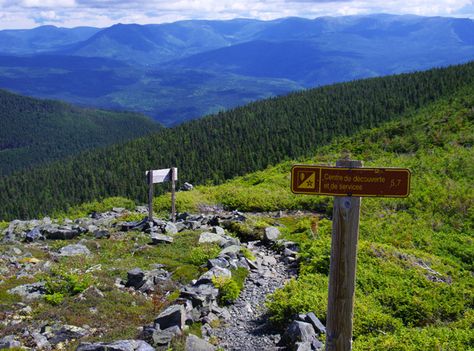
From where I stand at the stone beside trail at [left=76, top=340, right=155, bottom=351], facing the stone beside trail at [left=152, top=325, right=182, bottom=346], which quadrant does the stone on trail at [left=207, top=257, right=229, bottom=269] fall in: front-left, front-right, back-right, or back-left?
front-left

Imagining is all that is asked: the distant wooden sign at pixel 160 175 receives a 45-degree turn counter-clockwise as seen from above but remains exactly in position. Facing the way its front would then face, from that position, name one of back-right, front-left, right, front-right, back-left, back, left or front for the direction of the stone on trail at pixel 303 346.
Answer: front-right

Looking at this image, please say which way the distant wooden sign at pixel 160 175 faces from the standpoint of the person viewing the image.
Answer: facing the viewer

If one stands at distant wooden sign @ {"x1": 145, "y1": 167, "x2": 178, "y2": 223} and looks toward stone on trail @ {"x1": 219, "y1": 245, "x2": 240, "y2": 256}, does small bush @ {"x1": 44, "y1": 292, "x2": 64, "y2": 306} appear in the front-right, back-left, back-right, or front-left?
front-right

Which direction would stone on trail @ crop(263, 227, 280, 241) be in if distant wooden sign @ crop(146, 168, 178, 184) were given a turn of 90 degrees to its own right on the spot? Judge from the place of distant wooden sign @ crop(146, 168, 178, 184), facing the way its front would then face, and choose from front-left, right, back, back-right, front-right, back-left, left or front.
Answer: back-left

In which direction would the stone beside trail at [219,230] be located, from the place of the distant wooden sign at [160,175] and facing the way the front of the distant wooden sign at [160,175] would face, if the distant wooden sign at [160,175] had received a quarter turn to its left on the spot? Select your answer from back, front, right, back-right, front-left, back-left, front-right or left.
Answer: front-right

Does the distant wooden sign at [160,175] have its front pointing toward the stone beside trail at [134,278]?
yes

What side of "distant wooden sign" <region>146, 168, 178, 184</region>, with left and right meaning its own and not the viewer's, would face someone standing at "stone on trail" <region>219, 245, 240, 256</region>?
front

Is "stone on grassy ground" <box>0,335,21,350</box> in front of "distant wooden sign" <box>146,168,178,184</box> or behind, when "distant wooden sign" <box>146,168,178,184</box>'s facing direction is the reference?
in front

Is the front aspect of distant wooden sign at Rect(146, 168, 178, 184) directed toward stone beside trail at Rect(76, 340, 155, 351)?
yes

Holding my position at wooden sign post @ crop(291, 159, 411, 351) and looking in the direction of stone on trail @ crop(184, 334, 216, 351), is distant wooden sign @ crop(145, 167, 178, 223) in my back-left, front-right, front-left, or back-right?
front-right

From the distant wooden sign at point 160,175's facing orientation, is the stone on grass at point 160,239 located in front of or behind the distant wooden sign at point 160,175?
in front

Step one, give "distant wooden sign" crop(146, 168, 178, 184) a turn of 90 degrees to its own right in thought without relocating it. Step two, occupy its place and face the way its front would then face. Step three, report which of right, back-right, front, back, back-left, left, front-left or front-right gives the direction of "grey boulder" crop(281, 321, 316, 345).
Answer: left

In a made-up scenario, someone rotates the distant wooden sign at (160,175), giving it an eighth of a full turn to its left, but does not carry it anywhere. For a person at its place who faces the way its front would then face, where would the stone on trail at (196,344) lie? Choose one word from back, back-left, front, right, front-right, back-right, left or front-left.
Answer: front-right

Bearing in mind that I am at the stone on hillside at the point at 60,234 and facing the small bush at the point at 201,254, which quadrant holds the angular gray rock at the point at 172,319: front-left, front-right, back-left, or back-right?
front-right
